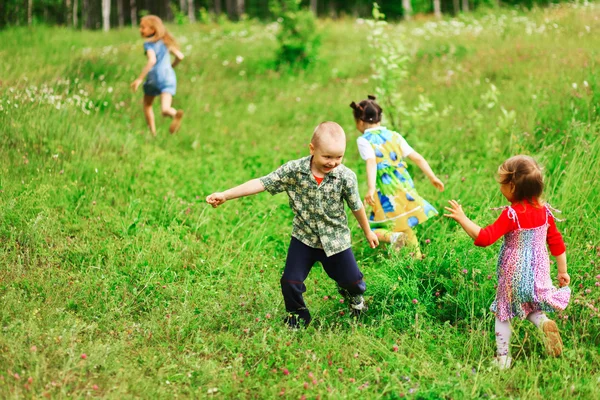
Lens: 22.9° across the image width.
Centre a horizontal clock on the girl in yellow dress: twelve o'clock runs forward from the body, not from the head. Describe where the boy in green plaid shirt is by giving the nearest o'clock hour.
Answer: The boy in green plaid shirt is roughly at 8 o'clock from the girl in yellow dress.

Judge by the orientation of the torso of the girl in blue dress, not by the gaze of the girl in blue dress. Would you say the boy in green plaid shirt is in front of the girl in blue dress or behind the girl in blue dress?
behind

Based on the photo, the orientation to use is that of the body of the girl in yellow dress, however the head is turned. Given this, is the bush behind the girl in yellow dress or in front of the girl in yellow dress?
in front

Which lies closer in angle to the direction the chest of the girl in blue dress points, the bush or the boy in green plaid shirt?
the bush

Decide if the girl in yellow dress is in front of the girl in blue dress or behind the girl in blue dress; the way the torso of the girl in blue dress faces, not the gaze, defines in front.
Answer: behind

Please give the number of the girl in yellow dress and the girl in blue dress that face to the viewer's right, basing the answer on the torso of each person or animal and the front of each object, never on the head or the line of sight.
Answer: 0

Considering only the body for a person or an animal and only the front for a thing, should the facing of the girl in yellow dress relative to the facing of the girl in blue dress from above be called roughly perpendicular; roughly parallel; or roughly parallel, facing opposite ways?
roughly parallel

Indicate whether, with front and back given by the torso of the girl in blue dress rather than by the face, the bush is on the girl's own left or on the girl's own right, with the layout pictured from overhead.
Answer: on the girl's own right

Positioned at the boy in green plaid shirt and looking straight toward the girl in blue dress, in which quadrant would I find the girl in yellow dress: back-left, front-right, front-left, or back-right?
front-right

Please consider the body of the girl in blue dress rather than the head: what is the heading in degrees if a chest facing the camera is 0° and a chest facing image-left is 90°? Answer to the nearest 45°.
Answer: approximately 135°

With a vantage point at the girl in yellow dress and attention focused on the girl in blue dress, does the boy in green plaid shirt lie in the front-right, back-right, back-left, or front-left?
back-left

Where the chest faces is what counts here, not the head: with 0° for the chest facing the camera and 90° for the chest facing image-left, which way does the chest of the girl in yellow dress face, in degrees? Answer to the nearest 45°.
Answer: approximately 135°

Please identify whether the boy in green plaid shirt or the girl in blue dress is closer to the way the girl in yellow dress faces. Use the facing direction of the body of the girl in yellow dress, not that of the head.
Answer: the girl in blue dress
